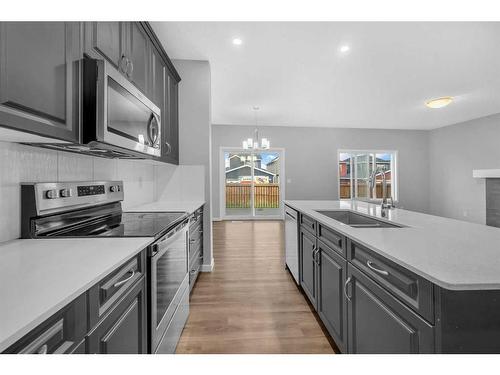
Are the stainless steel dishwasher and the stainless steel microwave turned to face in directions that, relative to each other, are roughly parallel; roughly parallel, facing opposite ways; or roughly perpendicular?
roughly parallel, facing opposite ways

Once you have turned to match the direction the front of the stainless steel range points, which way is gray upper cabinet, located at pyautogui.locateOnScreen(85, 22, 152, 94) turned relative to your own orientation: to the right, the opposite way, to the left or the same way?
the same way

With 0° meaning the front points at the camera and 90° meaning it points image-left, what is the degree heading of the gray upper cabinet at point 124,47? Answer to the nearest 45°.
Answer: approximately 315°

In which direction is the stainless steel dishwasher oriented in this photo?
to the viewer's left

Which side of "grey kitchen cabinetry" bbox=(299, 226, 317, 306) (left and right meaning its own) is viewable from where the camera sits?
left

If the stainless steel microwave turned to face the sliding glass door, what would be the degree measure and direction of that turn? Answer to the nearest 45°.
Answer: approximately 90° to its left

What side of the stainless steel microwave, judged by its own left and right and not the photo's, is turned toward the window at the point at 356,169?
left

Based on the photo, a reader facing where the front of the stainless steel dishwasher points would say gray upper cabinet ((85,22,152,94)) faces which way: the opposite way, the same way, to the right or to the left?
the opposite way

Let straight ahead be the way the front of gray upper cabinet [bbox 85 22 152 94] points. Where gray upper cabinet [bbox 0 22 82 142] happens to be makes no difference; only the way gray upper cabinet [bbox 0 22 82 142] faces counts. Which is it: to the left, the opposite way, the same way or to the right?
the same way

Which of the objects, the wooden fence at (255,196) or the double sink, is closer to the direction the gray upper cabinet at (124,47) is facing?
the double sink

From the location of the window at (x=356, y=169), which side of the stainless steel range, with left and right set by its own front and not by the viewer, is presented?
left

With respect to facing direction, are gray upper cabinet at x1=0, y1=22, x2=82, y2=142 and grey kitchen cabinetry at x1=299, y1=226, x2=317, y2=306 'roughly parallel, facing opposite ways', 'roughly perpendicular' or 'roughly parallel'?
roughly parallel, facing opposite ways

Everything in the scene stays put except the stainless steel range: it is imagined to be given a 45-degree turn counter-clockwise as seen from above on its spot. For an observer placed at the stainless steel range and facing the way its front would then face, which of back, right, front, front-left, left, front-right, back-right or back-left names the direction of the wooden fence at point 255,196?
front-left

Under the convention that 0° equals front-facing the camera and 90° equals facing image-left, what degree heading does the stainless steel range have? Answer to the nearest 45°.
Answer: approximately 315°

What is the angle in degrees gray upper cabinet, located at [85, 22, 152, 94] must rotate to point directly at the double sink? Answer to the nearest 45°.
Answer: approximately 45° to its left

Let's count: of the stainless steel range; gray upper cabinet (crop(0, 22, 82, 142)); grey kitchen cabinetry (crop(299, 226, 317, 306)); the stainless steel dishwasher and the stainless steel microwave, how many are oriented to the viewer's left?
2

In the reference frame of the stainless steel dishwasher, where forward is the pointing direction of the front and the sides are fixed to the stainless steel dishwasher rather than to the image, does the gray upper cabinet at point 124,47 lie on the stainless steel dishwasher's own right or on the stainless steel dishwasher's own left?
on the stainless steel dishwasher's own left

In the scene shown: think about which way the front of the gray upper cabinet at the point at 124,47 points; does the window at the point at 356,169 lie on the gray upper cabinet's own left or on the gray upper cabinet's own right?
on the gray upper cabinet's own left

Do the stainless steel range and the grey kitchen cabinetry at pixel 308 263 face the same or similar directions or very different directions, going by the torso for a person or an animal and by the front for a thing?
very different directions

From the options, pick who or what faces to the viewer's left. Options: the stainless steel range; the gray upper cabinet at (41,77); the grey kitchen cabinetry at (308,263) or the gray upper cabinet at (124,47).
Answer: the grey kitchen cabinetry

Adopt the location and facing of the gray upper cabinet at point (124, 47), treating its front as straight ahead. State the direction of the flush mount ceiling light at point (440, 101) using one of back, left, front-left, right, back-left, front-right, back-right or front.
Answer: front-left

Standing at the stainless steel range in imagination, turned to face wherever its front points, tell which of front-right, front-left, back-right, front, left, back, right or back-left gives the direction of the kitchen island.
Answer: front

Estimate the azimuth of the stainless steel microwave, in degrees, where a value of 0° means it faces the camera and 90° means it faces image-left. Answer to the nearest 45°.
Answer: approximately 315°
